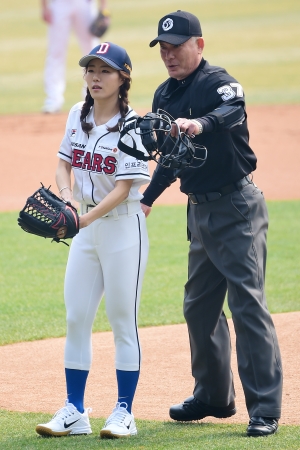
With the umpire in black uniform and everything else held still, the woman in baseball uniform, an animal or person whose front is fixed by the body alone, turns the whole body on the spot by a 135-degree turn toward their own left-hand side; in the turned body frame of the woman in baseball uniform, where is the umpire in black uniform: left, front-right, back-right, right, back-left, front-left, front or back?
front

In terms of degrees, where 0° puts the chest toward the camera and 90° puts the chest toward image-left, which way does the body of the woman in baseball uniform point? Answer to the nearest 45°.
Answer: approximately 45°
